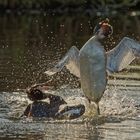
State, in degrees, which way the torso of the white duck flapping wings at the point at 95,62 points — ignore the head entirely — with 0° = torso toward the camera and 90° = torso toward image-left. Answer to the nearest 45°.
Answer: approximately 0°
